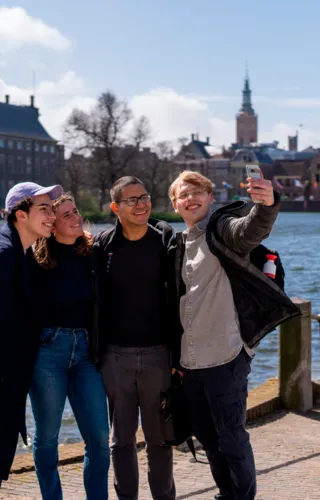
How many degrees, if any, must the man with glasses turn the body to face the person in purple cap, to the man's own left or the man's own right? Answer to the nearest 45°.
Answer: approximately 45° to the man's own right

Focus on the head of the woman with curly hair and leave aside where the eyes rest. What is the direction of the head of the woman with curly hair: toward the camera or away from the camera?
toward the camera

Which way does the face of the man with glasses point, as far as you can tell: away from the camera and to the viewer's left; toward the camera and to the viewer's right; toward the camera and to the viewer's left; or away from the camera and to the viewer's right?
toward the camera and to the viewer's right

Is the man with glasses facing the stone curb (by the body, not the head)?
no

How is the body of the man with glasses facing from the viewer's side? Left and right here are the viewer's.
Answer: facing the viewer

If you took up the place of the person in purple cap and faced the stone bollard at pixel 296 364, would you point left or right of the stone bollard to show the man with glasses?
right

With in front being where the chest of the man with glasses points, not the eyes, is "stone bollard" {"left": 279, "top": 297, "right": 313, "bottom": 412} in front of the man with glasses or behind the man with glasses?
behind

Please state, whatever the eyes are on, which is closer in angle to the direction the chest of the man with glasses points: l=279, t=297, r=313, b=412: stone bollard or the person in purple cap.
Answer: the person in purple cap

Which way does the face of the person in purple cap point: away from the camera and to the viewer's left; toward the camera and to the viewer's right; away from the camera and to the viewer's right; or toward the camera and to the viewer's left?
toward the camera and to the viewer's right
